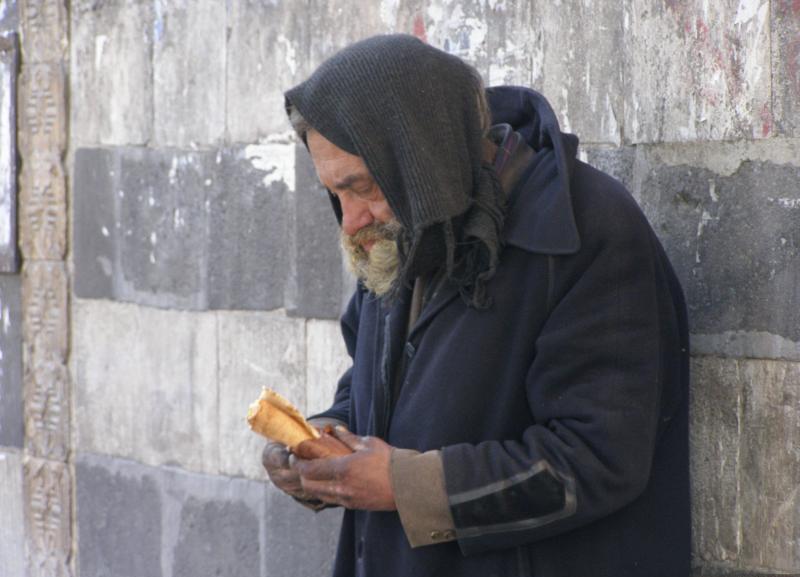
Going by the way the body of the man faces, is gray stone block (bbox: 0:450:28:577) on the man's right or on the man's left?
on the man's right

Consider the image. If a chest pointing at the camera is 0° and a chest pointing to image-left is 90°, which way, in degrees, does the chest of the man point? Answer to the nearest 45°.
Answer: approximately 45°
